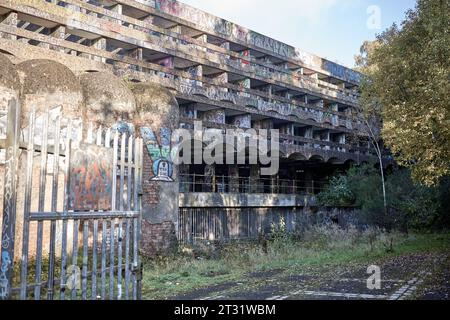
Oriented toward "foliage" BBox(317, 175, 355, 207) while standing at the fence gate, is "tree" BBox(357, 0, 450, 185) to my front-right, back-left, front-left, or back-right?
front-right

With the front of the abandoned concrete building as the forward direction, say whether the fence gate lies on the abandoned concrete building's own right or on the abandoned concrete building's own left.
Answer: on the abandoned concrete building's own right

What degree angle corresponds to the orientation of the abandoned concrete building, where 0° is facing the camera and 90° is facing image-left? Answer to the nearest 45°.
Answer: approximately 315°
